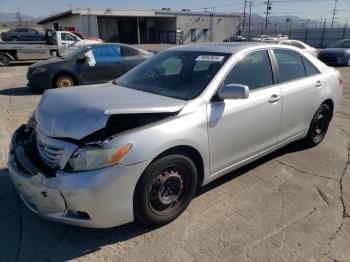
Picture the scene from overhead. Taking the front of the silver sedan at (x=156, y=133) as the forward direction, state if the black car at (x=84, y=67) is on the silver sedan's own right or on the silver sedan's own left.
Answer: on the silver sedan's own right

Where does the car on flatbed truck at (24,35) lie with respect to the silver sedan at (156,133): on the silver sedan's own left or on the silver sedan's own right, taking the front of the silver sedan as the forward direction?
on the silver sedan's own right

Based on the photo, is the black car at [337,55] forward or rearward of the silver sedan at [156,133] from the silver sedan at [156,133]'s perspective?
rearward

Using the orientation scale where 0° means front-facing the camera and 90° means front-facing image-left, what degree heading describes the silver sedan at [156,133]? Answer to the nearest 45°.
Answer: approximately 45°
